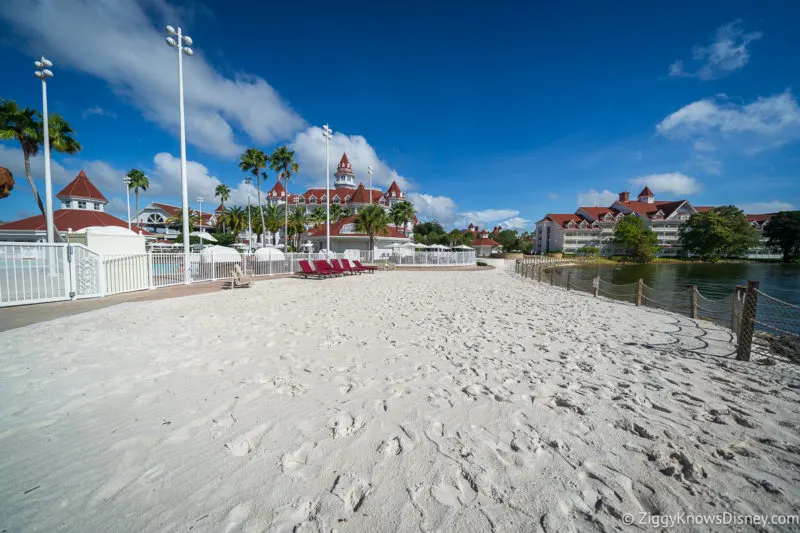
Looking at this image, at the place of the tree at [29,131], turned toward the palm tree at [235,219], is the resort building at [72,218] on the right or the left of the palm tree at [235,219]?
left

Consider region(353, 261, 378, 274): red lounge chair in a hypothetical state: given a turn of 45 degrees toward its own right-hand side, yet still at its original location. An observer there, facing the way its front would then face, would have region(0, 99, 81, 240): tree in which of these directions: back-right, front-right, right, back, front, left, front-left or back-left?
back-right

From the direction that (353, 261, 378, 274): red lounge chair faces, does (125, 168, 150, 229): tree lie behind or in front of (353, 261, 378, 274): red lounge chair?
behind

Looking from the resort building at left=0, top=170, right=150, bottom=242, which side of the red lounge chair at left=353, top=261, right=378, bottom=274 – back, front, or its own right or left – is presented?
back

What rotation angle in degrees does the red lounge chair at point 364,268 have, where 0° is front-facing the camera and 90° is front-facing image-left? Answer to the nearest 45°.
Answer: approximately 270°

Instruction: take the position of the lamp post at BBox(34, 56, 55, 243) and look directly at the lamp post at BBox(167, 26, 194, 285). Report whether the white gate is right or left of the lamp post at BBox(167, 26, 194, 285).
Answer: right

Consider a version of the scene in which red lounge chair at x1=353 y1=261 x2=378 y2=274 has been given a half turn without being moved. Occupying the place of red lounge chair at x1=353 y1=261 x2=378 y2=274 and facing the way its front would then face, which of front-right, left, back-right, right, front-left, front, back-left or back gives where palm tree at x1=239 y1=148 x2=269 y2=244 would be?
front-right

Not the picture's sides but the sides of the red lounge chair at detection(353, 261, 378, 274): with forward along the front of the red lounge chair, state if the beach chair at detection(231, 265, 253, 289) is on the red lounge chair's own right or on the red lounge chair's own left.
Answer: on the red lounge chair's own right

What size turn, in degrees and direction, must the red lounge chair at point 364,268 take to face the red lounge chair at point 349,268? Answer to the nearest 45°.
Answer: approximately 135° to its right

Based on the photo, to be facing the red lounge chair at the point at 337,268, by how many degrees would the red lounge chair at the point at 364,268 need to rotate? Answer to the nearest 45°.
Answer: approximately 135° to its right

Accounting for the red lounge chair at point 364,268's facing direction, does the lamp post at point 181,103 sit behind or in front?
behind

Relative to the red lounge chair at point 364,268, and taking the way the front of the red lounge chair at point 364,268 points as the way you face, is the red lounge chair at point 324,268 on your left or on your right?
on your right

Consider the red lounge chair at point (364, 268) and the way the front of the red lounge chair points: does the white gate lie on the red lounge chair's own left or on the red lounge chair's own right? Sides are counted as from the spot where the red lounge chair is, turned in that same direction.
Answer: on the red lounge chair's own right
